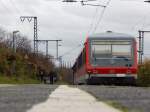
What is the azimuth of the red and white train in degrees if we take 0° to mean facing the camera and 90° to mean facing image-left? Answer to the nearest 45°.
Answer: approximately 0°
